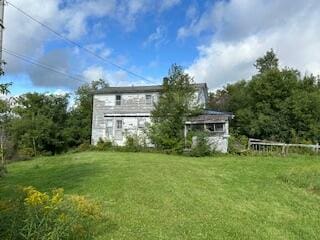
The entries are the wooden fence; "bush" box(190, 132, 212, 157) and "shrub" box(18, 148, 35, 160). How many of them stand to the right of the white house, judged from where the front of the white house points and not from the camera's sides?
1

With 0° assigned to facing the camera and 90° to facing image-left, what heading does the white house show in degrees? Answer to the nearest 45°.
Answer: approximately 0°

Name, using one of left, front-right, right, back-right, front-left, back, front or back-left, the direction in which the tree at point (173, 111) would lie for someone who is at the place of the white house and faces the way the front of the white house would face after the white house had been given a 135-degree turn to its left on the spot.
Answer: right

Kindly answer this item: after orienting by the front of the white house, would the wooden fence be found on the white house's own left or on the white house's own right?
on the white house's own left

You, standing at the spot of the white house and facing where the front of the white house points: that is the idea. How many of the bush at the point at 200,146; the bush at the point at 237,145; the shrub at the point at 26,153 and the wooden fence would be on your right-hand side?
1

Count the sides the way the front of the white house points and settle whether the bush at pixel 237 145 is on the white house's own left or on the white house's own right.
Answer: on the white house's own left

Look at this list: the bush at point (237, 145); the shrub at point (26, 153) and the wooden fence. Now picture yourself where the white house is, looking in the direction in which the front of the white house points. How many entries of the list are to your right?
1

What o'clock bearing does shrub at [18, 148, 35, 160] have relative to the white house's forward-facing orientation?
The shrub is roughly at 3 o'clock from the white house.

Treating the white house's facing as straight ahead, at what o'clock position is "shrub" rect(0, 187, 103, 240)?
The shrub is roughly at 12 o'clock from the white house.
